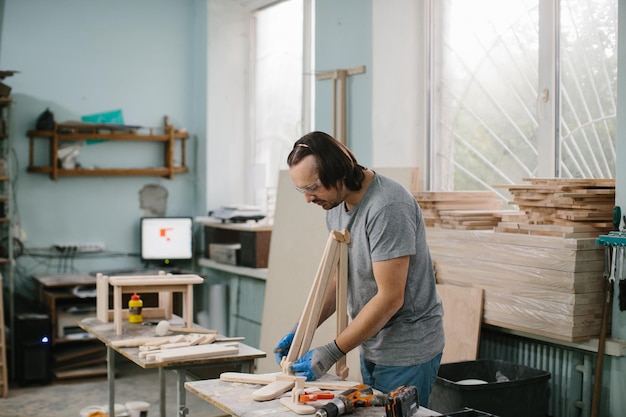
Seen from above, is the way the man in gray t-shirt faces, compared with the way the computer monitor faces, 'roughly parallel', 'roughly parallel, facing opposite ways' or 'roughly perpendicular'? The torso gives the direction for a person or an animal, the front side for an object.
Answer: roughly perpendicular

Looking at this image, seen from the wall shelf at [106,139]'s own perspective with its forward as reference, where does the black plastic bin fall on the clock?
The black plastic bin is roughly at 11 o'clock from the wall shelf.

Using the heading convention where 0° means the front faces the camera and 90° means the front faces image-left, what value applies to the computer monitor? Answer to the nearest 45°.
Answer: approximately 0°

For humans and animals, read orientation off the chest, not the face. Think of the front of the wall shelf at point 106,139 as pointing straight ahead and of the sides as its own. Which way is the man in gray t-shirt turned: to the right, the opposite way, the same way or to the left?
to the right

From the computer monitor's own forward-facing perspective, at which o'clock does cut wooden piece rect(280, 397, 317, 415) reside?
The cut wooden piece is roughly at 12 o'clock from the computer monitor.

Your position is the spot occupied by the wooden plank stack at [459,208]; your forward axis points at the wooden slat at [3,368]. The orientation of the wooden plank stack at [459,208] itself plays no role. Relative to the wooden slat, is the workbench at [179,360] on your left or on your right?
left

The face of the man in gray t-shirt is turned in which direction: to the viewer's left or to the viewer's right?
to the viewer's left

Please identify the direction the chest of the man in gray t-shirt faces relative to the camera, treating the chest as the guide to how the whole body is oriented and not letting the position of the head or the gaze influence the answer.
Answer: to the viewer's left

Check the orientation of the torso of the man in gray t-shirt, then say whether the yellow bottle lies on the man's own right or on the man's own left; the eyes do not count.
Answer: on the man's own right
